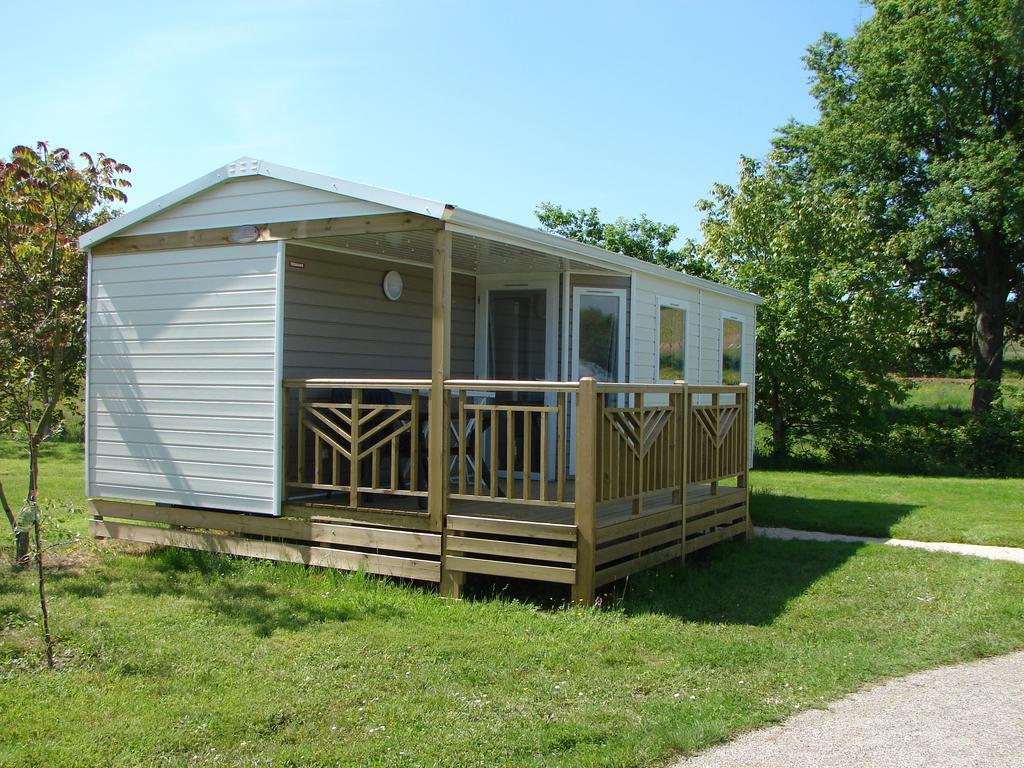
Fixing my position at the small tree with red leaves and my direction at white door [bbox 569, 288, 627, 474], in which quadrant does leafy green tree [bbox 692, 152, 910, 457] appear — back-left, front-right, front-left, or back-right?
front-left

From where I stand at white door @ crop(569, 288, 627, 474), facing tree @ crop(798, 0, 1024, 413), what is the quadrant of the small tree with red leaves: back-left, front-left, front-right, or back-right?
back-left

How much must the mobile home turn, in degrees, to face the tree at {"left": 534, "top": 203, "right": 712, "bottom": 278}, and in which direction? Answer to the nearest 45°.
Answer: approximately 135° to its left

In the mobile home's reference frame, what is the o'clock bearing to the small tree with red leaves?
The small tree with red leaves is roughly at 3 o'clock from the mobile home.

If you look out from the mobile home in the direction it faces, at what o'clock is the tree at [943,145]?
The tree is roughly at 9 o'clock from the mobile home.

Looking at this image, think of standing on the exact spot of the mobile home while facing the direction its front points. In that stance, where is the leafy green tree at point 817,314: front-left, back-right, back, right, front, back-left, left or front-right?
left

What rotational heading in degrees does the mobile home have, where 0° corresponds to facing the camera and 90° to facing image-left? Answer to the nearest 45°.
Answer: approximately 315°

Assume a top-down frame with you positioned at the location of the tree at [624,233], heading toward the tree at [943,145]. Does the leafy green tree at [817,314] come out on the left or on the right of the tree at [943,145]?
right
